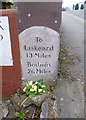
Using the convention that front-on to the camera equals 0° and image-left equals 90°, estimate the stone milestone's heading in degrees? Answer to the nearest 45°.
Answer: approximately 0°
